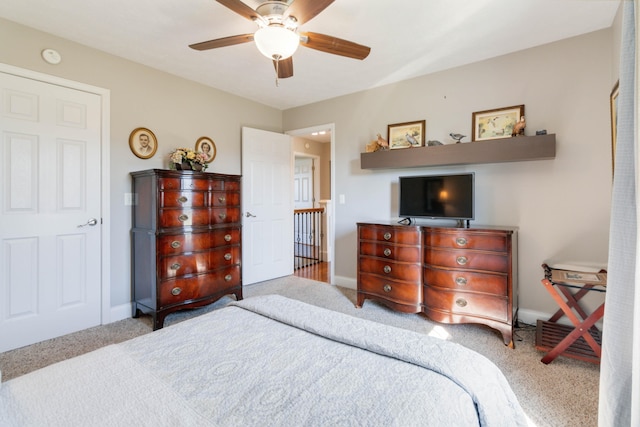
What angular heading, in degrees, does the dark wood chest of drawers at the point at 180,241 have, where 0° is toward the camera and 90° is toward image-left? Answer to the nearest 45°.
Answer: approximately 315°

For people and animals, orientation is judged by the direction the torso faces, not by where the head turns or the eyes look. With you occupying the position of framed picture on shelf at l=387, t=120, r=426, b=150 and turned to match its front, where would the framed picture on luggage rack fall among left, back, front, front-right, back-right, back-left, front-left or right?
left

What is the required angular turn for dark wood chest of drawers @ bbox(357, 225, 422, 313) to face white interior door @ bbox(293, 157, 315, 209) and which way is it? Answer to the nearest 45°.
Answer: approximately 90° to its right

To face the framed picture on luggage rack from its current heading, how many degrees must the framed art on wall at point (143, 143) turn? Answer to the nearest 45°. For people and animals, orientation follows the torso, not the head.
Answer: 0° — it already faces it

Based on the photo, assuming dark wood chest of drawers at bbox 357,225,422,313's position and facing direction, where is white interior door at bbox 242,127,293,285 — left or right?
on its right

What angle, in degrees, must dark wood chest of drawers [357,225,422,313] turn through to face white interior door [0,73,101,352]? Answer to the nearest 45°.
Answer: approximately 45° to its right

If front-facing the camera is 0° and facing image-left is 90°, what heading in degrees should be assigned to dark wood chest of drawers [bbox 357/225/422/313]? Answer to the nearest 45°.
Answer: approximately 45°

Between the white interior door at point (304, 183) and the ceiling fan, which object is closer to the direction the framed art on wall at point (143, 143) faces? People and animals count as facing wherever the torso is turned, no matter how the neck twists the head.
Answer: the ceiling fan

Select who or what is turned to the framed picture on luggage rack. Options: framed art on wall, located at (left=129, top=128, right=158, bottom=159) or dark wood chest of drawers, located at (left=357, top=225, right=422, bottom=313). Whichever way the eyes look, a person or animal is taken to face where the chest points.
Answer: the framed art on wall

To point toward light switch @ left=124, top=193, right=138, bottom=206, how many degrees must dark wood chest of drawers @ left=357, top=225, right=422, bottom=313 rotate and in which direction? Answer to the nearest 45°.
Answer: approximately 45° to its right
